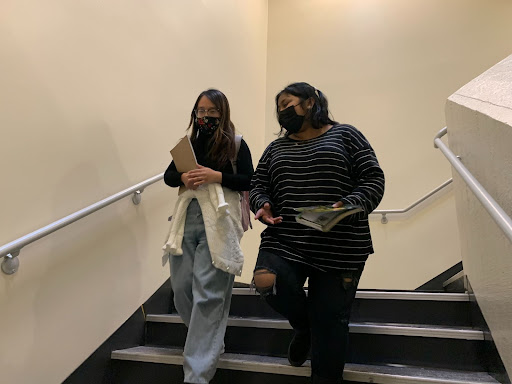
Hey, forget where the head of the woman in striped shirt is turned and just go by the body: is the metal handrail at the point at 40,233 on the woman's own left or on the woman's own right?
on the woman's own right

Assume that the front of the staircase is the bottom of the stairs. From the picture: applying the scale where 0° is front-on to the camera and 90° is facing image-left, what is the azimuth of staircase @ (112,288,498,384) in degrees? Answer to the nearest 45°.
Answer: approximately 0°
